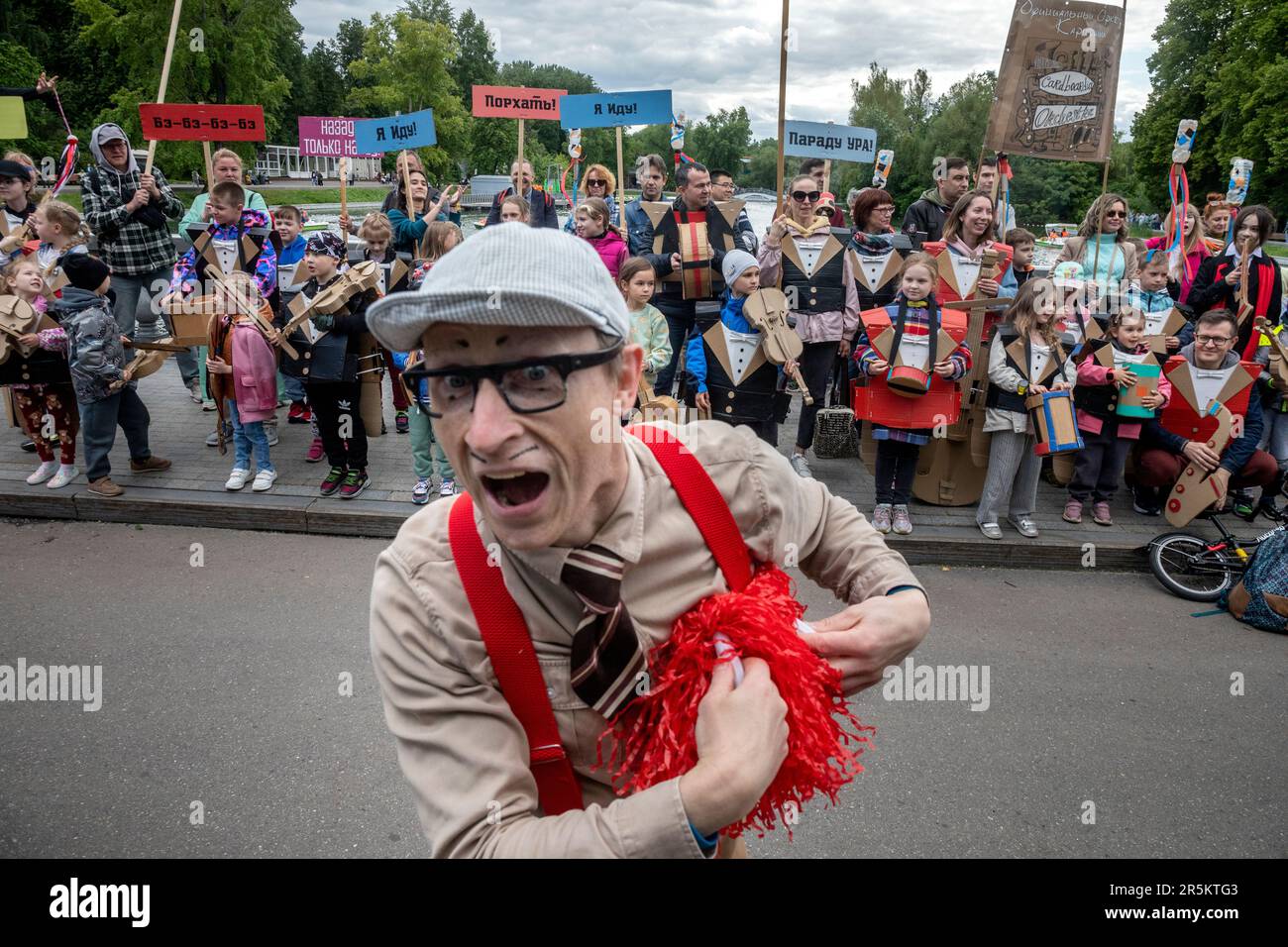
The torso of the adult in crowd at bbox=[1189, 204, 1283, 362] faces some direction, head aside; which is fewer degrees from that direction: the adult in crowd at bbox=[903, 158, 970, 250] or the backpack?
the backpack

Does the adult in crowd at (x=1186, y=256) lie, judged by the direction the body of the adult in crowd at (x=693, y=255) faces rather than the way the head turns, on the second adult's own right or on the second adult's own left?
on the second adult's own left

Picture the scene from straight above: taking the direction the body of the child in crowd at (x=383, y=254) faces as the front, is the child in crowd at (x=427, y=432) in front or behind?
in front

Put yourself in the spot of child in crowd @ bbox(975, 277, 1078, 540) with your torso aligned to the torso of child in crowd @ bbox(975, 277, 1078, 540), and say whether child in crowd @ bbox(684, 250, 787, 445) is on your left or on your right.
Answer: on your right

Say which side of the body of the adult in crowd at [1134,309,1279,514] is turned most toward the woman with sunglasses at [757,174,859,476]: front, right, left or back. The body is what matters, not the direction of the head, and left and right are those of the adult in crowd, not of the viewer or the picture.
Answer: right

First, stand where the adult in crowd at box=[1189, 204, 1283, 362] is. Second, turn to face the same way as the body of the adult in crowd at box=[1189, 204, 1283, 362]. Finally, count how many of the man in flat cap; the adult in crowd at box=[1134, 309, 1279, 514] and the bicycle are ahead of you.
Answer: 3

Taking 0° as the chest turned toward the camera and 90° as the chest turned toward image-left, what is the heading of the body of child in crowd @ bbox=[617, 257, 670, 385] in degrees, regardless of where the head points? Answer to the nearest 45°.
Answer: approximately 0°

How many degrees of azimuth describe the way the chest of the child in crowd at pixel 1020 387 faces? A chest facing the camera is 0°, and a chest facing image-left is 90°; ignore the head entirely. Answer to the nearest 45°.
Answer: approximately 315°

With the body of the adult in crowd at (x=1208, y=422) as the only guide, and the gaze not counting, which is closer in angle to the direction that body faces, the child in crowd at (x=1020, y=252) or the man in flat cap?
the man in flat cap

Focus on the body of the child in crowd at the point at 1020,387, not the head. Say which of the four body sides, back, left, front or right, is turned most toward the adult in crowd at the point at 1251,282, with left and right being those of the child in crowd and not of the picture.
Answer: left
